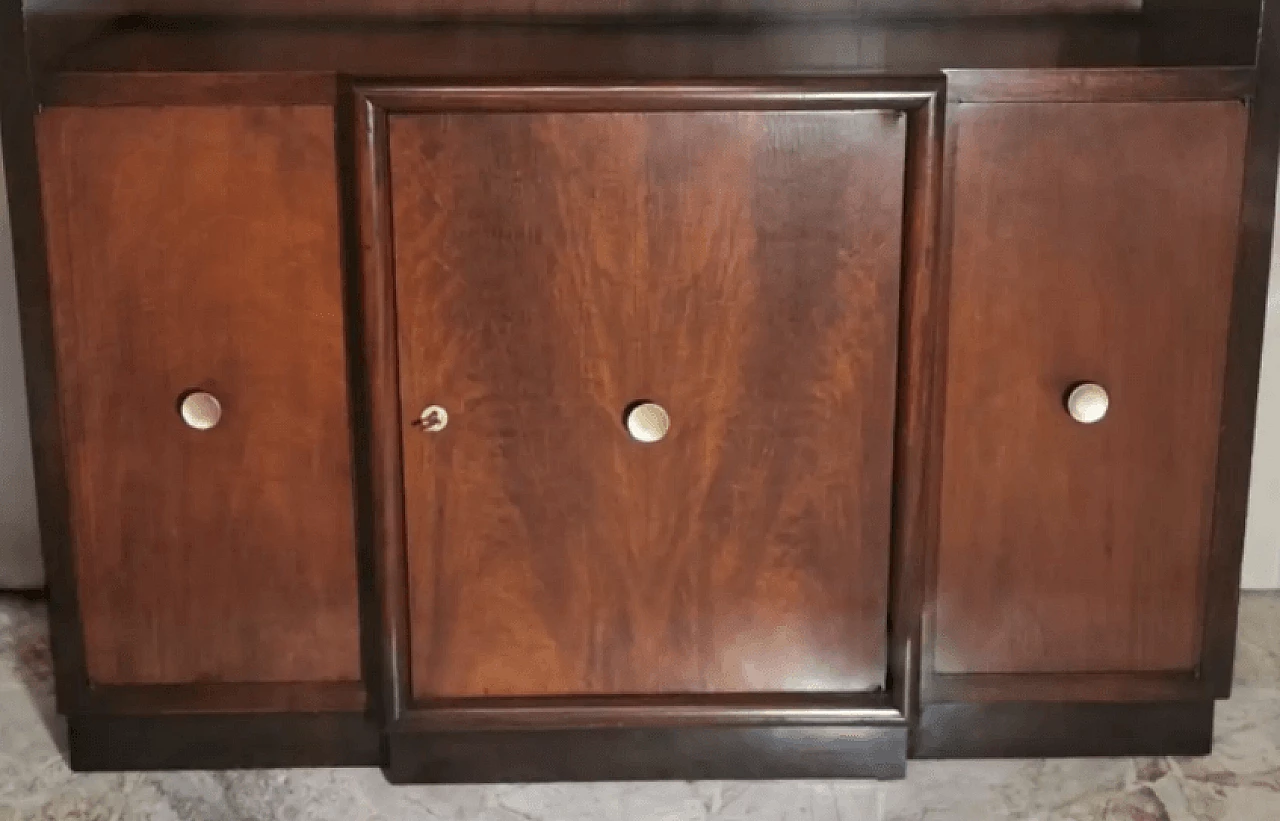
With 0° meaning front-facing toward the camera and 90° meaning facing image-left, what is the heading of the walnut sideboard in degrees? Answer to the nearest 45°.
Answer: approximately 0°
